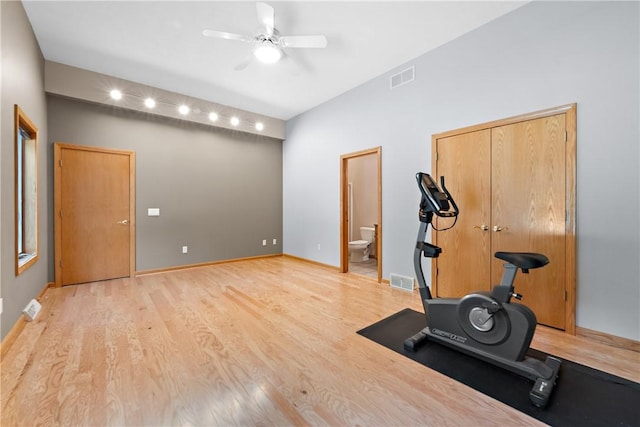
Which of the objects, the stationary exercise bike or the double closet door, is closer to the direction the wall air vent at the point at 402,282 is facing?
the stationary exercise bike

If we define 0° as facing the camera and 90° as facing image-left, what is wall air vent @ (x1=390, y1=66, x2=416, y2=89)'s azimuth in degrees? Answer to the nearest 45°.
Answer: approximately 45°

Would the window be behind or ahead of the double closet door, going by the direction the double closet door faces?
ahead

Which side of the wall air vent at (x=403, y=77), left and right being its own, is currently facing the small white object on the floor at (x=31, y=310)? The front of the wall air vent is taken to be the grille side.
front

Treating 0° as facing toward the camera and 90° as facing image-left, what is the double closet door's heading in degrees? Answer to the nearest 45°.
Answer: approximately 45°

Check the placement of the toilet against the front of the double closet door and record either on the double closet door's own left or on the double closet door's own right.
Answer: on the double closet door's own right

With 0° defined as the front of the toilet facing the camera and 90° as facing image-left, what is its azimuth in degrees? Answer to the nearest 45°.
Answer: approximately 45°
